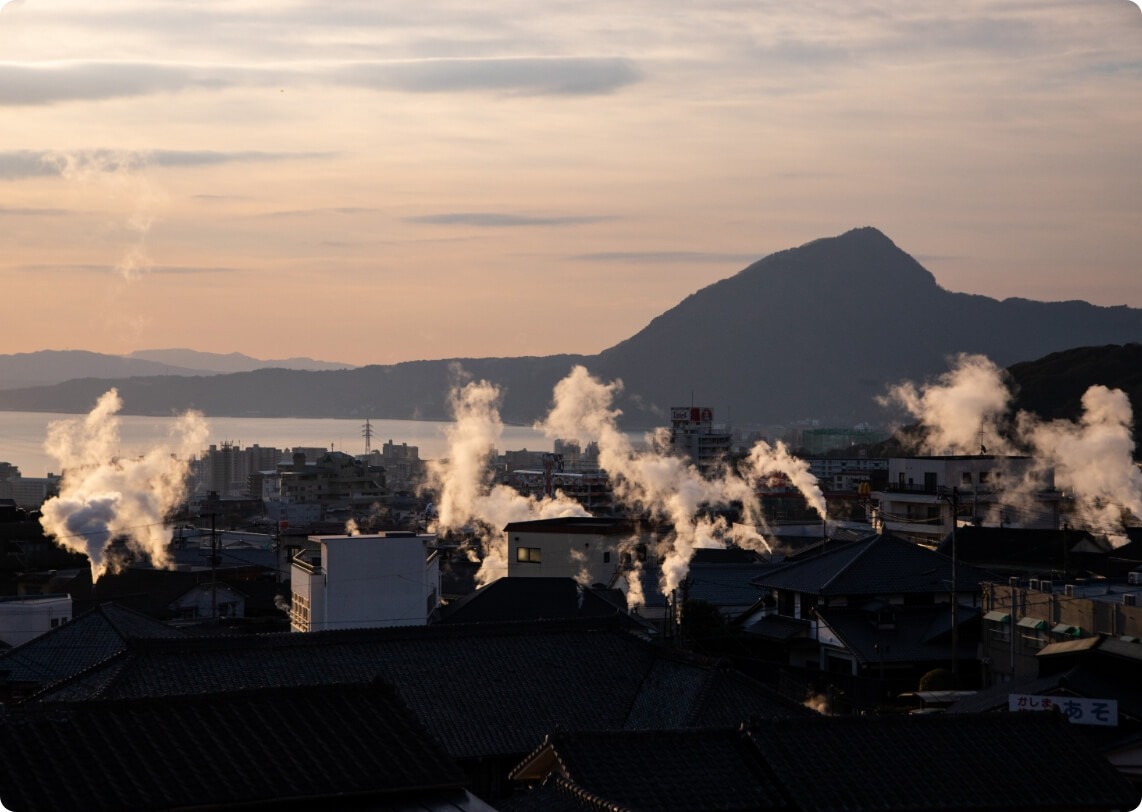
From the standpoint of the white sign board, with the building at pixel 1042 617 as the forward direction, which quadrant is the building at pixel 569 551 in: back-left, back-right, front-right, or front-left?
front-left

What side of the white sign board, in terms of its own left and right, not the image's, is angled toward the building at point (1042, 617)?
back

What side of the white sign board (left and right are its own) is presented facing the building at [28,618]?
right

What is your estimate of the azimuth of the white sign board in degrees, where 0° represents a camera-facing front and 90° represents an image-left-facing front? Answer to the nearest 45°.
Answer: approximately 0°

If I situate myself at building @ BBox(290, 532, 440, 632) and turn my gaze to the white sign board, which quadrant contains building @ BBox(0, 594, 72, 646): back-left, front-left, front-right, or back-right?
back-right

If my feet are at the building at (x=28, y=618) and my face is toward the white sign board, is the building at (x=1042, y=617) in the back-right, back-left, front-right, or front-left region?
front-left

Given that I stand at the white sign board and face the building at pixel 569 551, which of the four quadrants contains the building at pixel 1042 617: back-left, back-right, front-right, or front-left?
front-right

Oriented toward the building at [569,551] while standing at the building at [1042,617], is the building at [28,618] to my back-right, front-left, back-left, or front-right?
front-left

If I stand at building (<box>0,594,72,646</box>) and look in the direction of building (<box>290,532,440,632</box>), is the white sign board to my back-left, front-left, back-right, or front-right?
front-right

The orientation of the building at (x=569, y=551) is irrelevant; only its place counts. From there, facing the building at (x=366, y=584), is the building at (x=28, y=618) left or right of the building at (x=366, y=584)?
right

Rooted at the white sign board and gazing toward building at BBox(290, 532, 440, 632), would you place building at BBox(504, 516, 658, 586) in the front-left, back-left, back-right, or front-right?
front-right

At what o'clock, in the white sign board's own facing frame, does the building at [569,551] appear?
The building is roughly at 5 o'clock from the white sign board.

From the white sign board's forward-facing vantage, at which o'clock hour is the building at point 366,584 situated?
The building is roughly at 4 o'clock from the white sign board.
